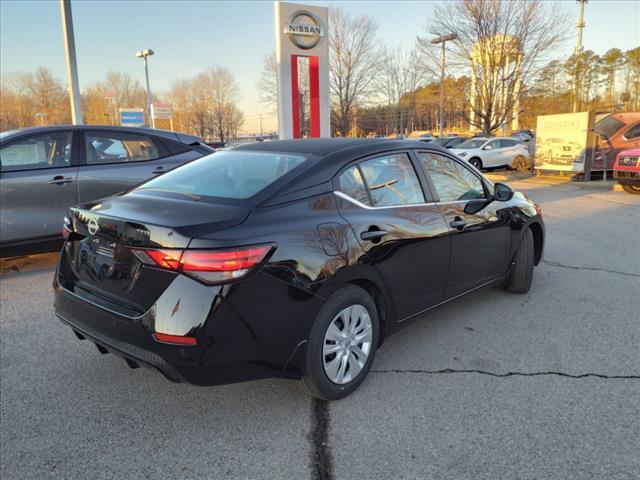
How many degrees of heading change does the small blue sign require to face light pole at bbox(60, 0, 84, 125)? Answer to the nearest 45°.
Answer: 0° — it already faces it

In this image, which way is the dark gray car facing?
to the viewer's left

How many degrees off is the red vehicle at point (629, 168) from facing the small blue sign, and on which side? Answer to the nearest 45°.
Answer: approximately 90° to its right

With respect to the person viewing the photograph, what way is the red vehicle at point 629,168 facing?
facing the viewer and to the left of the viewer

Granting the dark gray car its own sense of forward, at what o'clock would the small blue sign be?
The small blue sign is roughly at 3 o'clock from the dark gray car.

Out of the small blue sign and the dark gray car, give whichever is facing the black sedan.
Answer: the small blue sign

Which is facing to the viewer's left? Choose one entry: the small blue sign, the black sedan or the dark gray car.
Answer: the dark gray car

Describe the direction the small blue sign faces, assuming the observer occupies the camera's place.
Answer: facing the viewer

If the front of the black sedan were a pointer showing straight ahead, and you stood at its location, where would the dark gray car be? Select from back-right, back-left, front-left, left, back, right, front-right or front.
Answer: left

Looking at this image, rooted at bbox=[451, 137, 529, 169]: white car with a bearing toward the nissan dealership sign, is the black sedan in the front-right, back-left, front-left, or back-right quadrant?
front-left

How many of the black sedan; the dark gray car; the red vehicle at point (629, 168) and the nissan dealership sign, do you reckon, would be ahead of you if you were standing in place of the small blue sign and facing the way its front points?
4

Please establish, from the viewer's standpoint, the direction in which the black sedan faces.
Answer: facing away from the viewer and to the right of the viewer

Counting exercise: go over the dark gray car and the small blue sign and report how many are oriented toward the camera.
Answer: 1
